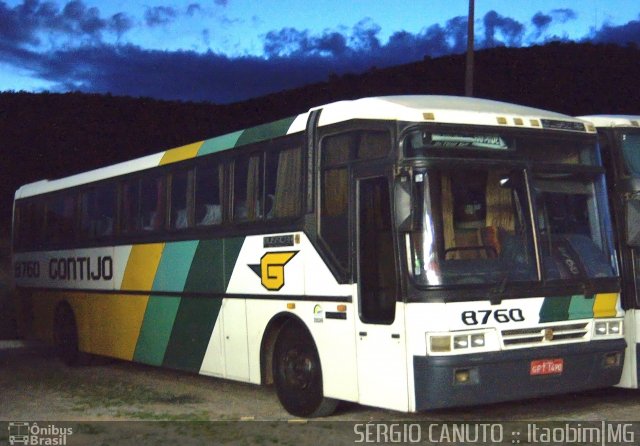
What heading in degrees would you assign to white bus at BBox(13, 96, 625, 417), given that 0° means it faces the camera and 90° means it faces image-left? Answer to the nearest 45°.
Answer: approximately 315°

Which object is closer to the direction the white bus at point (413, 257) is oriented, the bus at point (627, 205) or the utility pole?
the bus

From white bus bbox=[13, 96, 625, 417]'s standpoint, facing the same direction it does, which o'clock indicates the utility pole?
The utility pole is roughly at 8 o'clock from the white bus.

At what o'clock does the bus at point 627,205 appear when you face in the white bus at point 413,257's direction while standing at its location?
The bus is roughly at 10 o'clock from the white bus.
